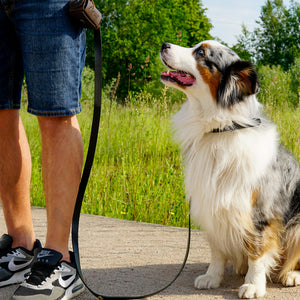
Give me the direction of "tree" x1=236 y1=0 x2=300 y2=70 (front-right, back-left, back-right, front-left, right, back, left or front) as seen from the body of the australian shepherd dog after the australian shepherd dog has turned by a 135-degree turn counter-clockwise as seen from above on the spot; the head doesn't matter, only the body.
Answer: left

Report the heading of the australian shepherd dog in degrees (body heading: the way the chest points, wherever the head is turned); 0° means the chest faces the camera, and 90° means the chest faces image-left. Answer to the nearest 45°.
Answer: approximately 45°
